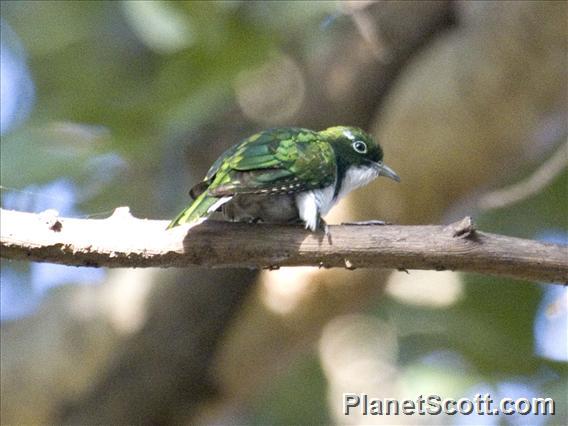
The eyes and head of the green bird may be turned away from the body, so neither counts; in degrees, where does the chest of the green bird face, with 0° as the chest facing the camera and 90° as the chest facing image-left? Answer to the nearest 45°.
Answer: approximately 270°
